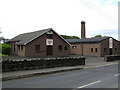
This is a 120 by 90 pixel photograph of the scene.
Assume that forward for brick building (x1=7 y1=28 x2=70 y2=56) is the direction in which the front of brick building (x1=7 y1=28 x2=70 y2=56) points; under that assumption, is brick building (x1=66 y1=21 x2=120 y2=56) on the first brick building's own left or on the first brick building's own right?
on the first brick building's own left

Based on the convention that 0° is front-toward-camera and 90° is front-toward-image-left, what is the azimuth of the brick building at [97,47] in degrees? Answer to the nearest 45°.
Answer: approximately 315°

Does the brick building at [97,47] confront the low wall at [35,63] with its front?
no

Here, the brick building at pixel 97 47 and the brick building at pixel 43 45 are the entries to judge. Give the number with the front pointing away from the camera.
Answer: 0

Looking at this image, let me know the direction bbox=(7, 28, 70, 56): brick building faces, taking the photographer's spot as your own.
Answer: facing the viewer and to the right of the viewer

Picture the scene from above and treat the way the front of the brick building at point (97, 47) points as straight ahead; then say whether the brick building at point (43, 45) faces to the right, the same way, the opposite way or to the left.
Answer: the same way

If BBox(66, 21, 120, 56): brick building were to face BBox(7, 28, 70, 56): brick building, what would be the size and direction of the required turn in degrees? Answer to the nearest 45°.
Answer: approximately 90° to its right
